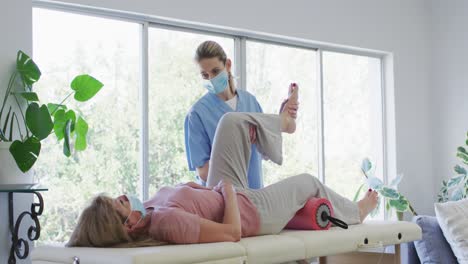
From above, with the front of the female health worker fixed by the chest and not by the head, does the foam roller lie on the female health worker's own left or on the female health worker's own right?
on the female health worker's own left

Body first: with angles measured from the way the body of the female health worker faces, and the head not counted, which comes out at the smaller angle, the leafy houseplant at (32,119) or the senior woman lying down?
the senior woman lying down

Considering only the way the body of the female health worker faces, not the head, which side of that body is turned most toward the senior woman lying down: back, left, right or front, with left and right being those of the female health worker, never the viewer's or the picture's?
front

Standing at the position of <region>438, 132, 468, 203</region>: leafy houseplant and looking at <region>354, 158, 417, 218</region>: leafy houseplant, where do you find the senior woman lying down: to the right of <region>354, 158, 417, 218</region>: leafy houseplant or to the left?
left

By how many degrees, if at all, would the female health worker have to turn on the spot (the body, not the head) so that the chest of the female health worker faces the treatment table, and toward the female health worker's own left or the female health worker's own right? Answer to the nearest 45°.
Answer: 0° — they already face it

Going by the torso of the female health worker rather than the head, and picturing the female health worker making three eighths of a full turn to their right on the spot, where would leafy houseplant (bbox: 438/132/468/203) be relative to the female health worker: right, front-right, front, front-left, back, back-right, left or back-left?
right

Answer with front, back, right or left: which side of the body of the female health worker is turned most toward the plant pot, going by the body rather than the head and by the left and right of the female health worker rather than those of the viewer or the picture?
right

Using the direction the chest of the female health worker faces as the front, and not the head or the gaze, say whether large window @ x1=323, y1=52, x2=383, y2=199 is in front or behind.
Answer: behind

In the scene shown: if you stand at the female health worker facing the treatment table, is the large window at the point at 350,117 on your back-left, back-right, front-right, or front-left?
back-left

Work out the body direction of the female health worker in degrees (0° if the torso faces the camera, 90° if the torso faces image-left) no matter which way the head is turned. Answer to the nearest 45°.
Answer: approximately 0°

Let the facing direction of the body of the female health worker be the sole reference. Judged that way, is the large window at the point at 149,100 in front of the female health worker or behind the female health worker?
behind
